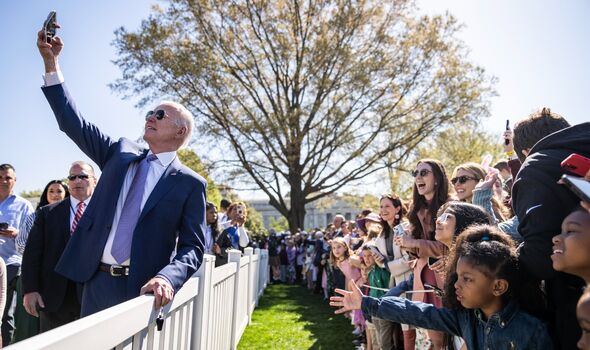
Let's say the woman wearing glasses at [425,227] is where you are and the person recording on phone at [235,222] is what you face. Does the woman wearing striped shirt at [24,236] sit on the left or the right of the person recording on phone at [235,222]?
left

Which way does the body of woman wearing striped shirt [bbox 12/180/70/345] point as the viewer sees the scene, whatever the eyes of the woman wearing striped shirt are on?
toward the camera

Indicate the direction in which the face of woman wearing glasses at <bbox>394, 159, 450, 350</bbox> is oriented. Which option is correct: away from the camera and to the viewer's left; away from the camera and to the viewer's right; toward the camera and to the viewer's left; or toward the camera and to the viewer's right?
toward the camera and to the viewer's left

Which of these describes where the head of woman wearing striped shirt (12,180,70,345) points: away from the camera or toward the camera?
toward the camera

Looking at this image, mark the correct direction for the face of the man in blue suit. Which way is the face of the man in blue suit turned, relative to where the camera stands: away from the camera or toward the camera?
toward the camera

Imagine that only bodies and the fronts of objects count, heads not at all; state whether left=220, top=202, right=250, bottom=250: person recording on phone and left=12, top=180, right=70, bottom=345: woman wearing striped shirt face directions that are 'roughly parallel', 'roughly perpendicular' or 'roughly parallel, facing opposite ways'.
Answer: roughly parallel

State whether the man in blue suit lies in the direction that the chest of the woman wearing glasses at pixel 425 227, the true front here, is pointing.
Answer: yes

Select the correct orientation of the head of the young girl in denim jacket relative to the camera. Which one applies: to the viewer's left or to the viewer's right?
to the viewer's left

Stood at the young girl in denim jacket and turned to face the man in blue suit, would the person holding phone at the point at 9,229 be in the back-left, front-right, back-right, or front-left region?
front-right

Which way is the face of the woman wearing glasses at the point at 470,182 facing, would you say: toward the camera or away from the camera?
toward the camera

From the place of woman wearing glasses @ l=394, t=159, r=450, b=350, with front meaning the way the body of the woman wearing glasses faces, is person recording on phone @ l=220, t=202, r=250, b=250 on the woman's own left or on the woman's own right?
on the woman's own right
